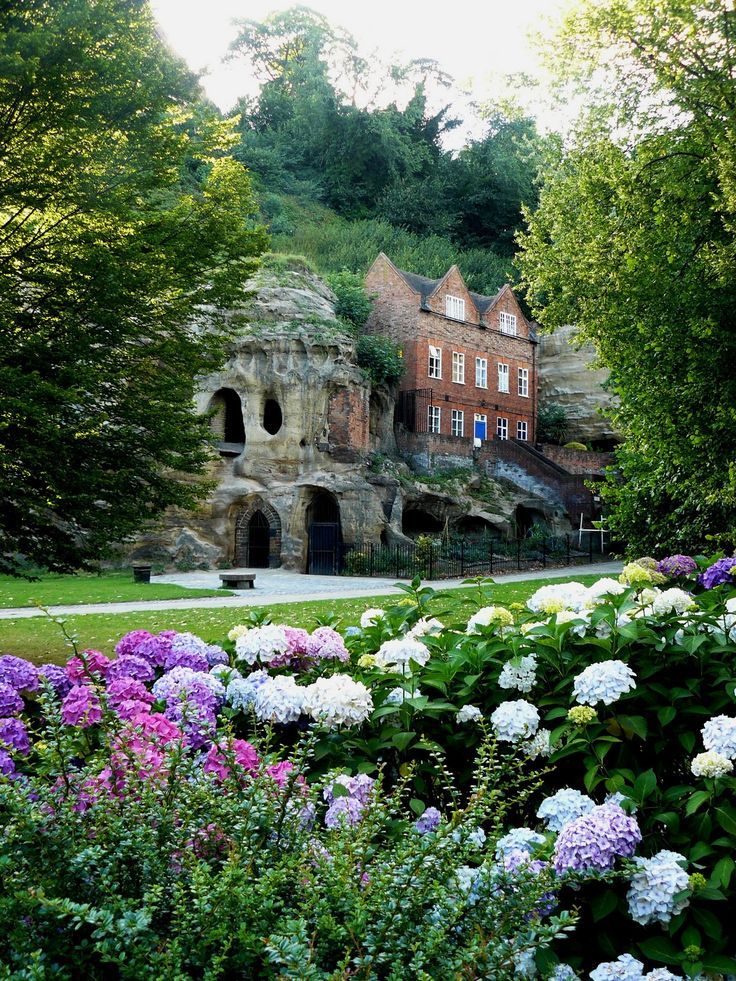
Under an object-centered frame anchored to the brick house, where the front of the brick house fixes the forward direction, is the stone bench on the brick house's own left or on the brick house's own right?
on the brick house's own right

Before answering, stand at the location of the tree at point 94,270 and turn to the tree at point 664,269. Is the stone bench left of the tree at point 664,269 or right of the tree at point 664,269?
left

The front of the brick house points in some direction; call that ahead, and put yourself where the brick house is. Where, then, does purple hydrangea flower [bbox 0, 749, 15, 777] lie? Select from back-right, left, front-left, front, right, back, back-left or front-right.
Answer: front-right

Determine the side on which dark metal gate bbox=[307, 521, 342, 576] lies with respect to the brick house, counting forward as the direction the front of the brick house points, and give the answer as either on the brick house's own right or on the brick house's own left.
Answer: on the brick house's own right

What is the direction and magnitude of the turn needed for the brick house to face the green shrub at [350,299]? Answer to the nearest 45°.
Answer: approximately 90° to its right

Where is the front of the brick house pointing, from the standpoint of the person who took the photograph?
facing the viewer and to the right of the viewer

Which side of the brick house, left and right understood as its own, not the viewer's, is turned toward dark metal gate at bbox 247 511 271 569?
right

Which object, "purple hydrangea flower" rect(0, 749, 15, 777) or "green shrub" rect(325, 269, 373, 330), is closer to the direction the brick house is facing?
the purple hydrangea flower

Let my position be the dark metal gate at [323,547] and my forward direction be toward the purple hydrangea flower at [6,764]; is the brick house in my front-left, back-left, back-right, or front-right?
back-left

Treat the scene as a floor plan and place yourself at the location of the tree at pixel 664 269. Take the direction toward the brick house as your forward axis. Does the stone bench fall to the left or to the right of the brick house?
left

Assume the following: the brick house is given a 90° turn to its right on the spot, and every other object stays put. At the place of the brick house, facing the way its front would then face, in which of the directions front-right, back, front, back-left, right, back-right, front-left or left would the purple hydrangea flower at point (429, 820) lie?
front-left

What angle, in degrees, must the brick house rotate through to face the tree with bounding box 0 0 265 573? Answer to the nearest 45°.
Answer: approximately 45° to its right
